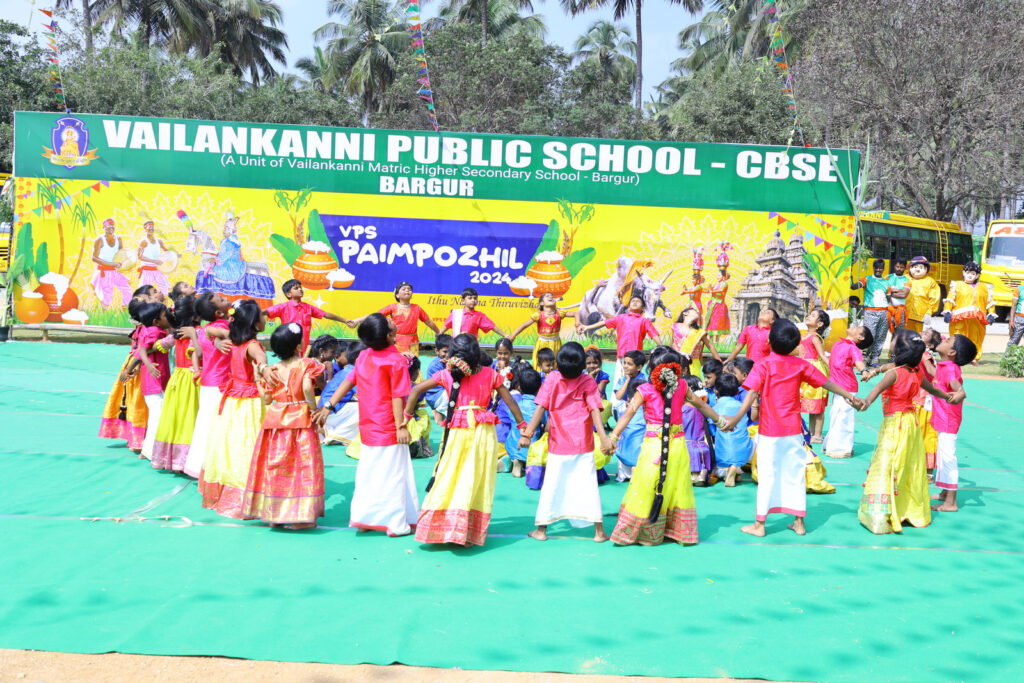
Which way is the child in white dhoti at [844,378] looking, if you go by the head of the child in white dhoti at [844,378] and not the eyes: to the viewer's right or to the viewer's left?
to the viewer's left

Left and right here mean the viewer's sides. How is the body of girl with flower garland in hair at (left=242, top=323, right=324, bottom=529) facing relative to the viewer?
facing away from the viewer and to the right of the viewer

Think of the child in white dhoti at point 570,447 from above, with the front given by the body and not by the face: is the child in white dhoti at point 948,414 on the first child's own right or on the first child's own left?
on the first child's own right

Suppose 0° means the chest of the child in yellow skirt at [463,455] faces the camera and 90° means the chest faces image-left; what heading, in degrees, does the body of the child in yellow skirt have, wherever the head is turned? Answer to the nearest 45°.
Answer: approximately 180°

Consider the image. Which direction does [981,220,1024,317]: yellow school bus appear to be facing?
toward the camera

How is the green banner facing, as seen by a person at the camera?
facing the viewer

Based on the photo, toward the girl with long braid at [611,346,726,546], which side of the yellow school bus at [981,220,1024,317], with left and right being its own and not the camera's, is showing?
front

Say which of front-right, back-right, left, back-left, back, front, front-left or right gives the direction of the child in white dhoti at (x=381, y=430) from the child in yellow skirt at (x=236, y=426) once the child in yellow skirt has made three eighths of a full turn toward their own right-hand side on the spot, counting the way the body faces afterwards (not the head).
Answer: front-left

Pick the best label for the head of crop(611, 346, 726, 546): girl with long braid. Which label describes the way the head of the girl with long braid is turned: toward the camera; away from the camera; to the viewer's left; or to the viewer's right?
away from the camera

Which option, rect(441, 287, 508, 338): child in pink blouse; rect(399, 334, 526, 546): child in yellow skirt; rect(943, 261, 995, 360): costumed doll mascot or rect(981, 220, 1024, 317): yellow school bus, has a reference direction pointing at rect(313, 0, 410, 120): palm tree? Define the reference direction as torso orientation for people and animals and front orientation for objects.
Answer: the child in yellow skirt

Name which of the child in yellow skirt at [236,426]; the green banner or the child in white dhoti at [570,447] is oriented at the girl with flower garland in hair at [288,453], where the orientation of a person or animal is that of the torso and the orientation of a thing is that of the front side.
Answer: the green banner

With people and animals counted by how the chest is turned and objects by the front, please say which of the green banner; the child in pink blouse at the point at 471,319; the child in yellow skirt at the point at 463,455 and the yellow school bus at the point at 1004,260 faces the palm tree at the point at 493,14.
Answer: the child in yellow skirt

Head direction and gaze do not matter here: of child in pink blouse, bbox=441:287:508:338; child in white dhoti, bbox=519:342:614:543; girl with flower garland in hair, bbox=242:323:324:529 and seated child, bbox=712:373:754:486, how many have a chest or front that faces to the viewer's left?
0

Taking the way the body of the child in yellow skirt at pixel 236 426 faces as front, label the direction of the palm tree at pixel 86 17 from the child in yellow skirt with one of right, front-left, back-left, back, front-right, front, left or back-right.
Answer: front-left

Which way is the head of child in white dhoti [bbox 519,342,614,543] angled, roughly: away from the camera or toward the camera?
away from the camera

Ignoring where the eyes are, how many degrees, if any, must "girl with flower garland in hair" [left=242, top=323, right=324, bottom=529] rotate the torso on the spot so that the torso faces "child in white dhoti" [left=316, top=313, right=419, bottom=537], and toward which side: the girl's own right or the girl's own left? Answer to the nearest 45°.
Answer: approximately 90° to the girl's own right
